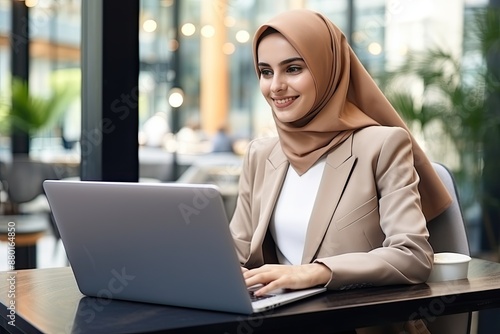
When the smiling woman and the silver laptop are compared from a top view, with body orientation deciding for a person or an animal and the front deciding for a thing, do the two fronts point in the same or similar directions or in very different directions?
very different directions

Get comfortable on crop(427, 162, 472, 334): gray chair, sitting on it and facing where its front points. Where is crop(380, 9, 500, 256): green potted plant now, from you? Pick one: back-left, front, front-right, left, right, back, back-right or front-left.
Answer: back-right

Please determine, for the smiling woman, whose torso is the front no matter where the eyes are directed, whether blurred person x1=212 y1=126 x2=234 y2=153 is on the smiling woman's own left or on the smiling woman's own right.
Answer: on the smiling woman's own right

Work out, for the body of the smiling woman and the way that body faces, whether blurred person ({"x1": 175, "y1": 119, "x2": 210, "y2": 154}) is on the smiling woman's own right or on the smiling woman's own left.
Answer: on the smiling woman's own right

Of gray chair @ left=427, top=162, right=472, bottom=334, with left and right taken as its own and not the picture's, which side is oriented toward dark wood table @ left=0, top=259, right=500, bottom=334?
front

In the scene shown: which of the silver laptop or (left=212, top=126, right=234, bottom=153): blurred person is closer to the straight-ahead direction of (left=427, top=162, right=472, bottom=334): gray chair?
the silver laptop

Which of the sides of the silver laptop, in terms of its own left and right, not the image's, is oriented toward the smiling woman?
front

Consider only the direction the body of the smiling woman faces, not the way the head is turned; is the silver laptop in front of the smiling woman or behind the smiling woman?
in front

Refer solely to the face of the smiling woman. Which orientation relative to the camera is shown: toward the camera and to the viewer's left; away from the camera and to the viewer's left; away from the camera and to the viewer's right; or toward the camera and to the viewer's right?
toward the camera and to the viewer's left

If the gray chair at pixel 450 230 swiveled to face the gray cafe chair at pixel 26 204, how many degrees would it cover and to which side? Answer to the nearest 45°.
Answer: approximately 90° to its right

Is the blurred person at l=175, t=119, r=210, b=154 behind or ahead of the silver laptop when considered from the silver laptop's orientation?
ahead

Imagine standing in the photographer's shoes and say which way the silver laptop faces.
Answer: facing away from the viewer and to the right of the viewer
